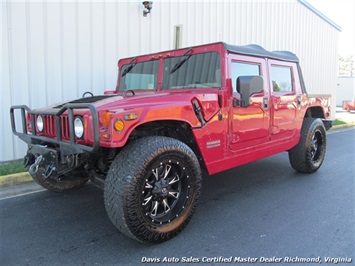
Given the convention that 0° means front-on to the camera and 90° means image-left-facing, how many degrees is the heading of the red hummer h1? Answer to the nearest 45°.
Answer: approximately 45°
